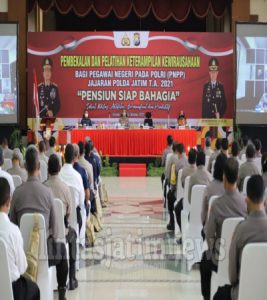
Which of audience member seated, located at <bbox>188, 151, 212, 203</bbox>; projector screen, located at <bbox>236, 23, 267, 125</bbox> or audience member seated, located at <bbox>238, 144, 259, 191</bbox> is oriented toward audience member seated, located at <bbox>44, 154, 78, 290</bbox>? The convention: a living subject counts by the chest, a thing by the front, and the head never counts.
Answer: the projector screen

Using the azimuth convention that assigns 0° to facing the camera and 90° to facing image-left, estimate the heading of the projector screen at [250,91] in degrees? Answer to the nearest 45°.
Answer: approximately 0°

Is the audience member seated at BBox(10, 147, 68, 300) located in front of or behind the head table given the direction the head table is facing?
in front

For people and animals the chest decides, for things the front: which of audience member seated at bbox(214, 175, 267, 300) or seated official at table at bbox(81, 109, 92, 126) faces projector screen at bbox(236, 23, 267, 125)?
the audience member seated

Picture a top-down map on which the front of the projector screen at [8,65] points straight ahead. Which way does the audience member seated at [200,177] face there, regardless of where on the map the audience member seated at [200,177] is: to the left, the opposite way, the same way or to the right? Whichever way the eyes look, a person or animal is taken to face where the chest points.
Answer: the opposite way

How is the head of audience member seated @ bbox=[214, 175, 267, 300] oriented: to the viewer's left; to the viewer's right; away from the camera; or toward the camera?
away from the camera

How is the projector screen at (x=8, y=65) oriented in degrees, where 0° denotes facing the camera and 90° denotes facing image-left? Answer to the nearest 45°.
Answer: approximately 0°

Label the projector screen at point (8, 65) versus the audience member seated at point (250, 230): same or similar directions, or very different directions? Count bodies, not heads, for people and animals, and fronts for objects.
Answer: very different directions

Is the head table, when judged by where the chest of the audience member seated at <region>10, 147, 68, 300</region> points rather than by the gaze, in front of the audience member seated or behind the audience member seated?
in front

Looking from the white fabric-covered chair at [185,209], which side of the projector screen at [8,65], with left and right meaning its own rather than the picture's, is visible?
front

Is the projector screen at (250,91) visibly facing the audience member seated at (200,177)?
yes

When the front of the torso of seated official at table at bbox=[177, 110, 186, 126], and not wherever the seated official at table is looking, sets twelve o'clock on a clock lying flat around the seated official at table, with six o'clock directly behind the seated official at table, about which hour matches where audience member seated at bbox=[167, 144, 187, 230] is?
The audience member seated is roughly at 12 o'clock from the seated official at table.

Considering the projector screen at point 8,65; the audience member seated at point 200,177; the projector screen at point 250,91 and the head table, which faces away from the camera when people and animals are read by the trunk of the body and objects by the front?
the audience member seated

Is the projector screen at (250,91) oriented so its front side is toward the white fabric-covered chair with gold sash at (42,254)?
yes

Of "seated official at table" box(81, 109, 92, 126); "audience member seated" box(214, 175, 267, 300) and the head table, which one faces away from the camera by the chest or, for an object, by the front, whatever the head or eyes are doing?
the audience member seated

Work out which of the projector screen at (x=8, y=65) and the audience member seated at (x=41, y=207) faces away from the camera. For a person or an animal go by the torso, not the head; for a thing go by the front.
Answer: the audience member seated

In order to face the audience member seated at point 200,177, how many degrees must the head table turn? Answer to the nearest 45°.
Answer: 0° — it already faces them

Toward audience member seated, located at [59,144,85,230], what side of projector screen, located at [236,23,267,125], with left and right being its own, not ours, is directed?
front

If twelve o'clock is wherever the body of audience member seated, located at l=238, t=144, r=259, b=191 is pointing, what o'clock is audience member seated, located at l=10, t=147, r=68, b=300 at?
audience member seated, located at l=10, t=147, r=68, b=300 is roughly at 7 o'clock from audience member seated, located at l=238, t=144, r=259, b=191.

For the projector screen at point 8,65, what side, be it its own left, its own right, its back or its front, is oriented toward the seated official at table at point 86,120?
left
